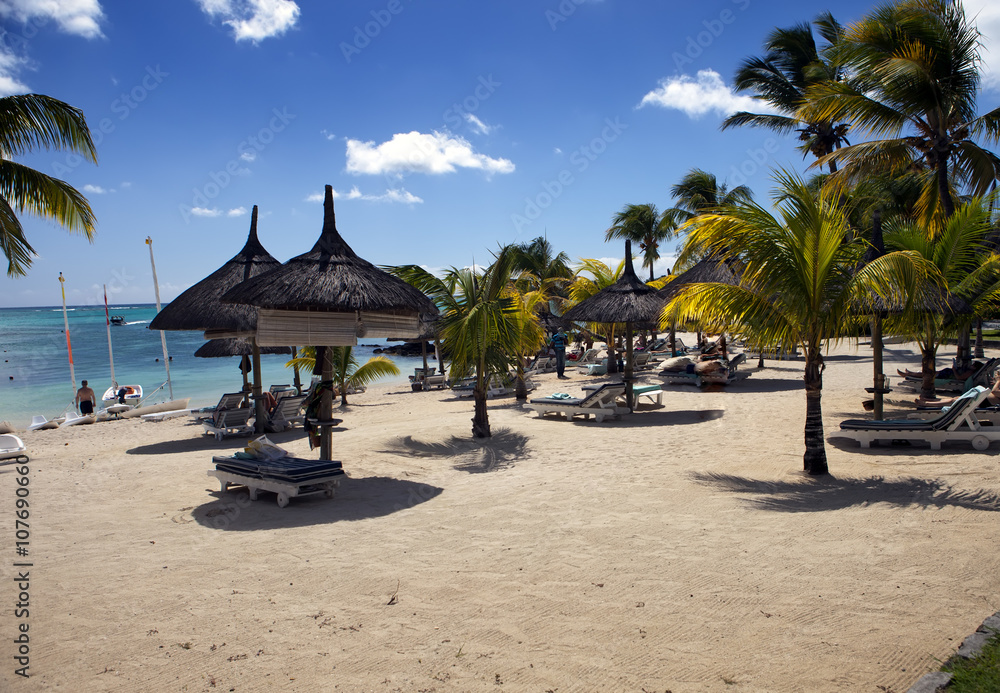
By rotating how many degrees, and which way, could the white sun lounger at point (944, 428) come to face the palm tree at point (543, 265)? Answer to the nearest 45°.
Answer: approximately 45° to its right

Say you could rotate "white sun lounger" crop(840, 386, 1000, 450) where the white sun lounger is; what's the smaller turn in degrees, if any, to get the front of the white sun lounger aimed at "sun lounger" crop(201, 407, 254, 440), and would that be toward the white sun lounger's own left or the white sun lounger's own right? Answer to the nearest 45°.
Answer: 0° — it already faces it

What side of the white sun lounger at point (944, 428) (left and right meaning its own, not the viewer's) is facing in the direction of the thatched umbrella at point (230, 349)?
front

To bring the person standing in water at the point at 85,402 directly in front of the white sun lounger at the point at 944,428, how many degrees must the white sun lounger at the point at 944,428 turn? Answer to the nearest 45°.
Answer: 0° — it already faces them

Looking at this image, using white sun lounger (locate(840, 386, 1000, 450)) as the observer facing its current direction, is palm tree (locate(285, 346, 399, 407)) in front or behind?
in front

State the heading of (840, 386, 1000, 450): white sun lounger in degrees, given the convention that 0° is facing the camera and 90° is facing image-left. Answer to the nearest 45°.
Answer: approximately 90°

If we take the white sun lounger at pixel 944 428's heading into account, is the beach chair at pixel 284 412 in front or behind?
in front
